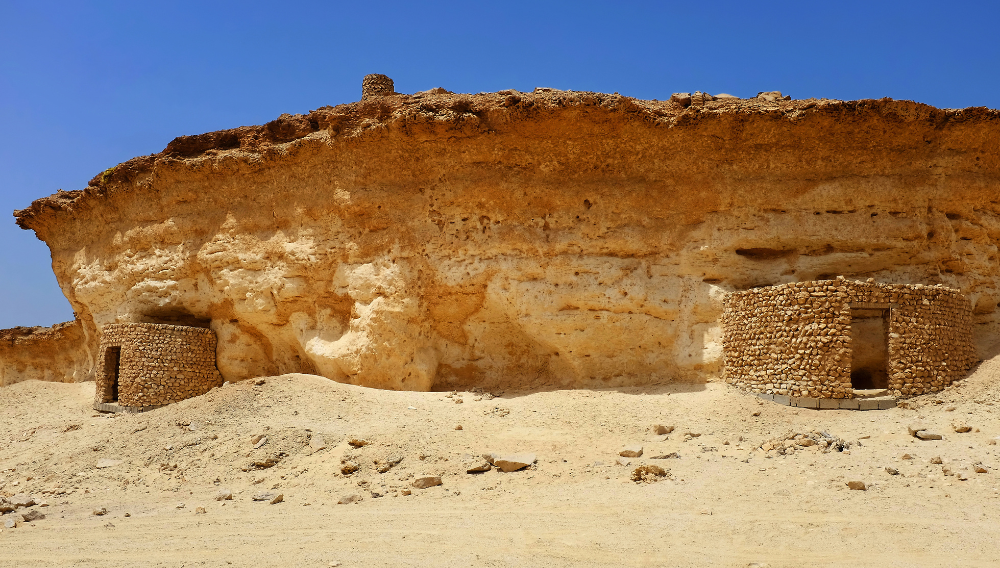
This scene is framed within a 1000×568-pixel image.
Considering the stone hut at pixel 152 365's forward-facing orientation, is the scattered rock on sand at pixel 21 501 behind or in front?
in front

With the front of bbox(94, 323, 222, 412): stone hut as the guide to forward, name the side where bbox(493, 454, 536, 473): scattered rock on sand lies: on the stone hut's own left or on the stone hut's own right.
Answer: on the stone hut's own left

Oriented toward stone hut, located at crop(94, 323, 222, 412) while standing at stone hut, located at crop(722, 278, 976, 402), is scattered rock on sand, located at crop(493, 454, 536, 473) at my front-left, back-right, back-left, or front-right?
front-left

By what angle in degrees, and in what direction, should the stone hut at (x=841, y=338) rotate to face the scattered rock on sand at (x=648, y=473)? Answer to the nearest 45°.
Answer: approximately 45° to its right

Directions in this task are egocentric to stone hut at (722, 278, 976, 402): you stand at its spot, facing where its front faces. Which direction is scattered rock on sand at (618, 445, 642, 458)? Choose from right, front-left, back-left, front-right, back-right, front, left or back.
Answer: front-right

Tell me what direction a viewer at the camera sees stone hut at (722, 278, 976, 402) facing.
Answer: facing the viewer

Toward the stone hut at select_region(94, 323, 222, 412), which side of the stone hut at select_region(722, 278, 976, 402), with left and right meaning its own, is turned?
right

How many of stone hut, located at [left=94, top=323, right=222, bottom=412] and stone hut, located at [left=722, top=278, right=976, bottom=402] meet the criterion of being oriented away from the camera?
0

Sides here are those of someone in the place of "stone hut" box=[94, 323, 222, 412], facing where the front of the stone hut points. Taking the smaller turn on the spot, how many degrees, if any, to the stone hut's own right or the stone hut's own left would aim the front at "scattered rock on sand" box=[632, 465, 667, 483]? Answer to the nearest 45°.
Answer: approximately 90° to the stone hut's own left

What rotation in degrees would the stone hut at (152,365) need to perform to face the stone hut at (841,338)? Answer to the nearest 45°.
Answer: approximately 90° to its left

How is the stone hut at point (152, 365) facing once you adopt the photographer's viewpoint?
facing the viewer and to the left of the viewer
